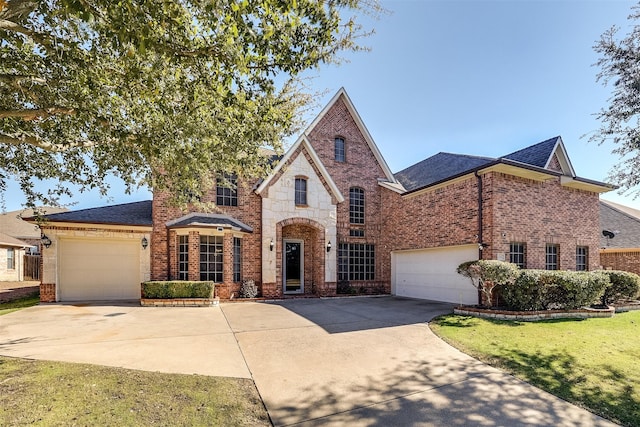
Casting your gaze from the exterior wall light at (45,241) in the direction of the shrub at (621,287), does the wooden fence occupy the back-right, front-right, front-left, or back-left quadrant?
back-left

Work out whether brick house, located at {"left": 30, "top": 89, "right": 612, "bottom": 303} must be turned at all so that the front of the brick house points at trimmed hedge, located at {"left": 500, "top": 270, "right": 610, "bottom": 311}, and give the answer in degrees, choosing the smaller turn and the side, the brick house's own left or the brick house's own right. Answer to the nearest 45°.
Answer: approximately 45° to the brick house's own left

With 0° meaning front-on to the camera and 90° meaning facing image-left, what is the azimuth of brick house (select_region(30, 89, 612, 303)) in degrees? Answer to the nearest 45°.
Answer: approximately 0°

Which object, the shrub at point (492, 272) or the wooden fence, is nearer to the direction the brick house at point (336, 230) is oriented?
the shrub

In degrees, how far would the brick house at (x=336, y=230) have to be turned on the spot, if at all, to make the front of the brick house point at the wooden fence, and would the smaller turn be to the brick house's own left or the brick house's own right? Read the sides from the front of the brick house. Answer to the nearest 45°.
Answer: approximately 135° to the brick house's own right

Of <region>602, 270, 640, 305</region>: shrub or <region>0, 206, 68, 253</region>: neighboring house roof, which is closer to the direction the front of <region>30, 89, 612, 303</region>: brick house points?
the shrub

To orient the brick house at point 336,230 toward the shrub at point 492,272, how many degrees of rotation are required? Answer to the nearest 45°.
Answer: approximately 45° to its left
